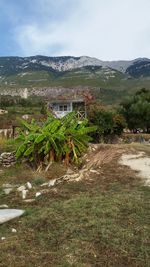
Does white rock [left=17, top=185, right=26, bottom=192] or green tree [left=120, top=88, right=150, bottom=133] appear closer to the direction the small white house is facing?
the white rock

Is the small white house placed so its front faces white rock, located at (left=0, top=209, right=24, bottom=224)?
yes

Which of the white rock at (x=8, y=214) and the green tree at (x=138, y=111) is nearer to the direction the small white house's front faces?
the white rock

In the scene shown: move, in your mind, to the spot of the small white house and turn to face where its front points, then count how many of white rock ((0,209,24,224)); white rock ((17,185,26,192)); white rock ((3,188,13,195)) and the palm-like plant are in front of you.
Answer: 4

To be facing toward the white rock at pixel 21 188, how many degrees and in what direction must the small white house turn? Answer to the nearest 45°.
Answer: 0° — it already faces it

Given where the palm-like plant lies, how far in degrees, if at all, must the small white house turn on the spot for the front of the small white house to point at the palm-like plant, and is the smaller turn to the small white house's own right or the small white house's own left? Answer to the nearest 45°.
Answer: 0° — it already faces it

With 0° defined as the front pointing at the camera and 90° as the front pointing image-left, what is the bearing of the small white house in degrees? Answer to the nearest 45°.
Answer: approximately 0°

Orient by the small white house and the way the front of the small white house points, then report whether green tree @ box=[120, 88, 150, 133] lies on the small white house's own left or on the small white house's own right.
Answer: on the small white house's own left

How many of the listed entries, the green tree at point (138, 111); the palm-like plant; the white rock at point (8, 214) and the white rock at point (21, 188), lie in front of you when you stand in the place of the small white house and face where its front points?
3

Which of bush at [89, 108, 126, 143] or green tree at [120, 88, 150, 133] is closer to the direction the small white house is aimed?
the bush

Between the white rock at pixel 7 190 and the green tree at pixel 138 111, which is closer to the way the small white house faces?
the white rock

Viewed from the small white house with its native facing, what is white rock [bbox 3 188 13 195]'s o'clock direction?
The white rock is roughly at 12 o'clock from the small white house.

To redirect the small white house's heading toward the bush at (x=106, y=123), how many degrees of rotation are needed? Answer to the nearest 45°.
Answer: approximately 45° to its left
